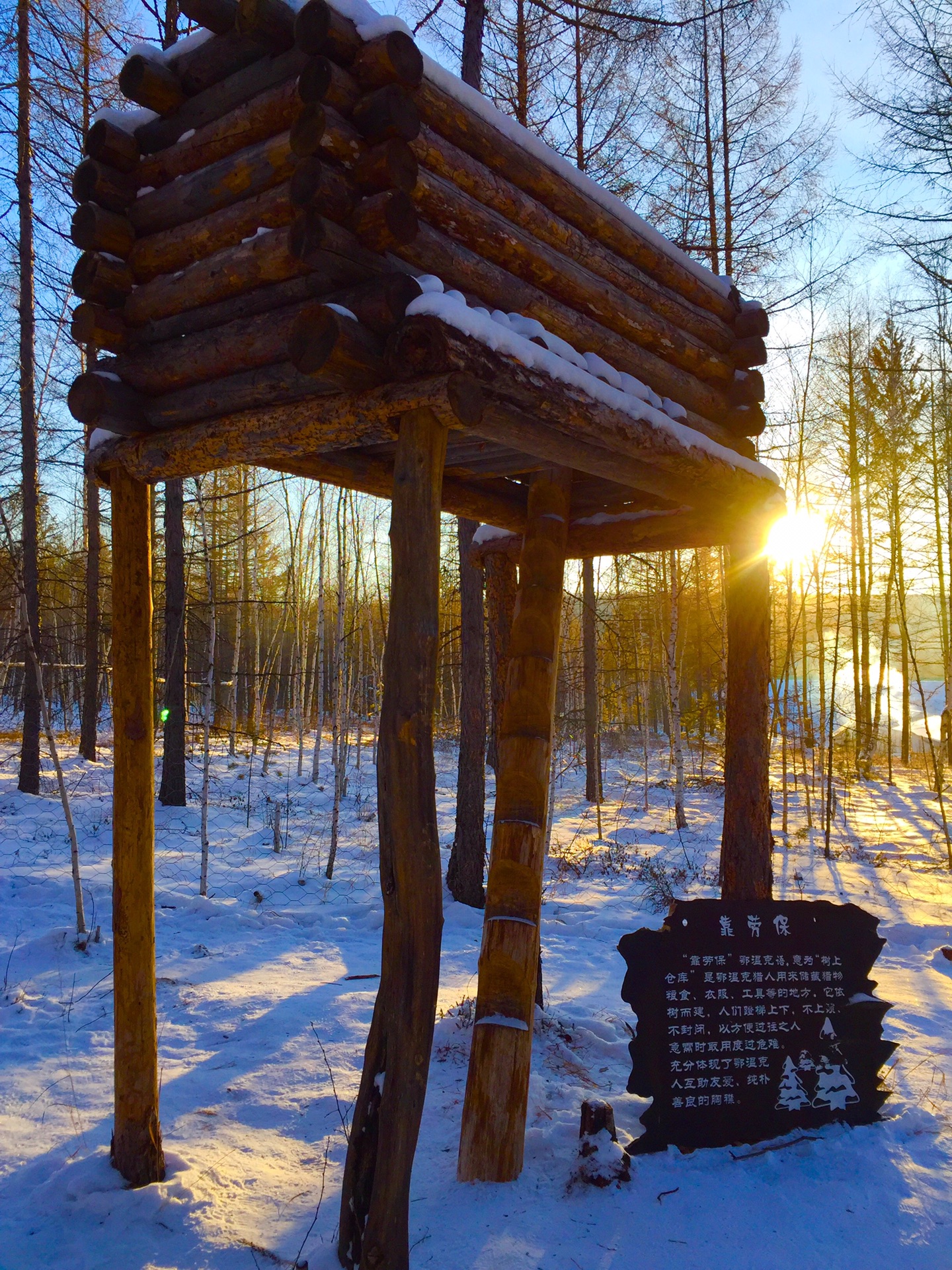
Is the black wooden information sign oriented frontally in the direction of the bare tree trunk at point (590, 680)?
no

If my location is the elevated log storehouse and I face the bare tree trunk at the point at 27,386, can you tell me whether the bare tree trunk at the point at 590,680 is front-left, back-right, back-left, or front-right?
front-right

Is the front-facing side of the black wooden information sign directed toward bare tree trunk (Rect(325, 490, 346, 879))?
no

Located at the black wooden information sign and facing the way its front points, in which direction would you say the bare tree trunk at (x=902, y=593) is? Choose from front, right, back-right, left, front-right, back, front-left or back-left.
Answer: back

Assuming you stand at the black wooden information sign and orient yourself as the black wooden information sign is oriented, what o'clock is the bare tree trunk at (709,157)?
The bare tree trunk is roughly at 6 o'clock from the black wooden information sign.

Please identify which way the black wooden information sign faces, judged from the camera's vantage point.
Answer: facing the viewer

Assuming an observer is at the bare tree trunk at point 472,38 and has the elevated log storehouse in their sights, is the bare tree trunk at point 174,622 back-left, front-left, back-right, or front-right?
back-right

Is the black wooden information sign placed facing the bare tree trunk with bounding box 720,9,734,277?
no

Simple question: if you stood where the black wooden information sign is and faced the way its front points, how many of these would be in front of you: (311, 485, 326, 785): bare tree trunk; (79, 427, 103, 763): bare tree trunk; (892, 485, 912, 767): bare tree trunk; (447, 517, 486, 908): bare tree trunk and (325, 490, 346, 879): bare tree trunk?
0
